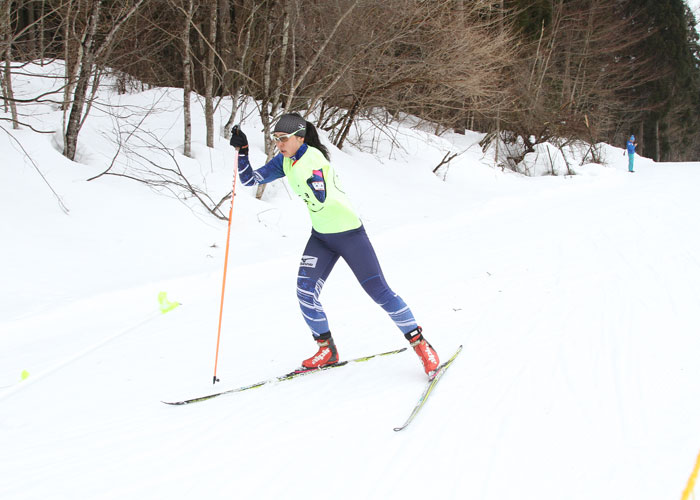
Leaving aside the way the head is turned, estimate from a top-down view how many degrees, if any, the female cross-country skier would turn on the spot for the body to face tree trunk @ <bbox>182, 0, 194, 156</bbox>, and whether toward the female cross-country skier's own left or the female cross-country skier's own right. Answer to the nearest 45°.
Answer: approximately 135° to the female cross-country skier's own right

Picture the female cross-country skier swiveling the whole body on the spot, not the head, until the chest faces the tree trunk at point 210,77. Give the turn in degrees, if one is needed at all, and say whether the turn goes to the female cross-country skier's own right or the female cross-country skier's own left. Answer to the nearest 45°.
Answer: approximately 135° to the female cross-country skier's own right

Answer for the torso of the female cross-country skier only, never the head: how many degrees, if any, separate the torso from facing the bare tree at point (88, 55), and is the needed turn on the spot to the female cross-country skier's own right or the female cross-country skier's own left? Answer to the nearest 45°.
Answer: approximately 90° to the female cross-country skier's own right

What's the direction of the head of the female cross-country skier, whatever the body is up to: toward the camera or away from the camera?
toward the camera

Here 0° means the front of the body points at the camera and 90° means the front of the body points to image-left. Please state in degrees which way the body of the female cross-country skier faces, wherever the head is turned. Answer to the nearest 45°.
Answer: approximately 45°

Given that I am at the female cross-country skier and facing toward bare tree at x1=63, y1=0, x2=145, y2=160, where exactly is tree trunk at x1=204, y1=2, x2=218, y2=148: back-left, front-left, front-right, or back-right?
front-right
